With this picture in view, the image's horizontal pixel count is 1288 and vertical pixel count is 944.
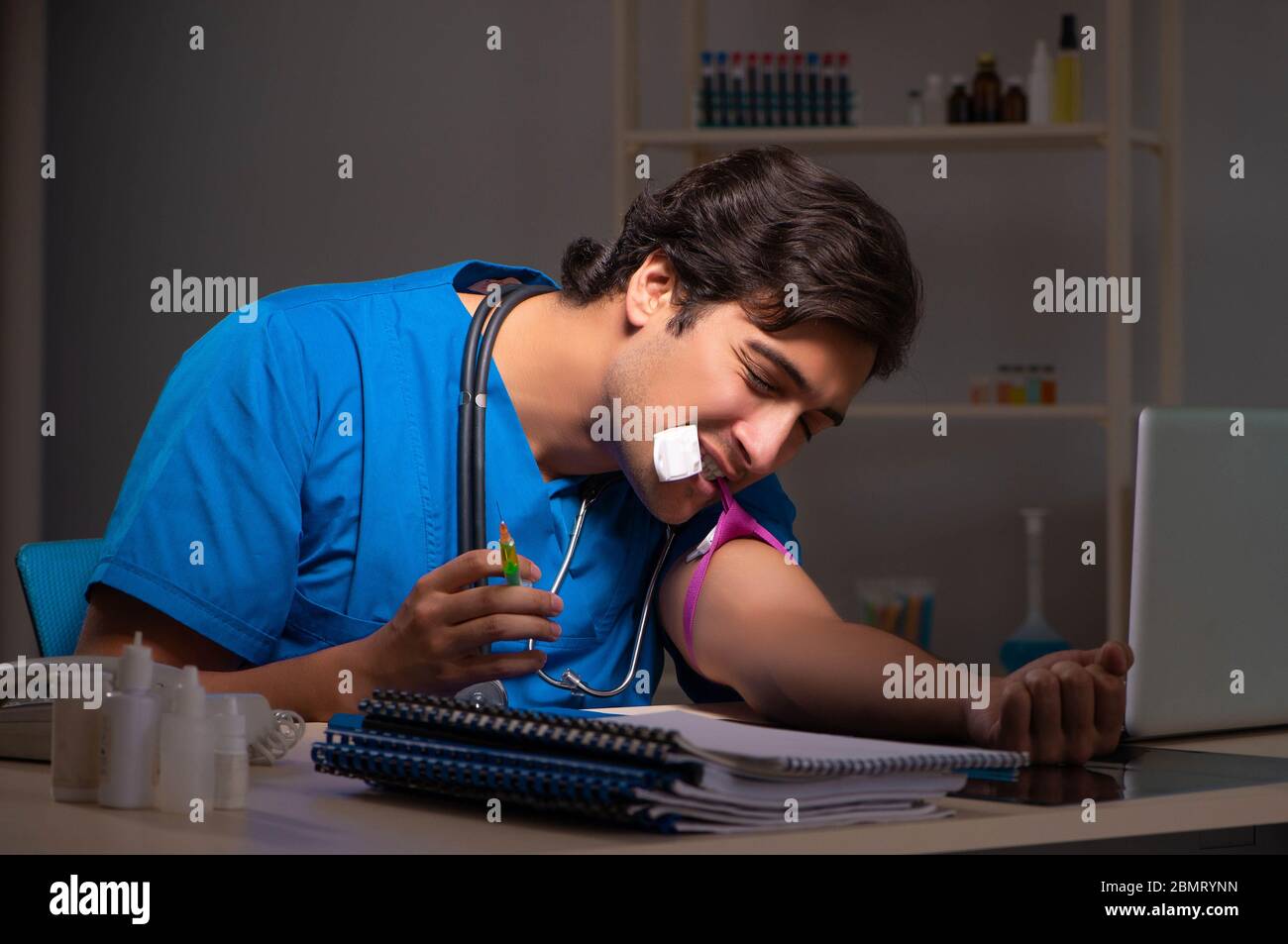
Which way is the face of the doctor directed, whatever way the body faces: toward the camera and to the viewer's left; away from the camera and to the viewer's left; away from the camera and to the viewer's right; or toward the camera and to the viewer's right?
toward the camera and to the viewer's right

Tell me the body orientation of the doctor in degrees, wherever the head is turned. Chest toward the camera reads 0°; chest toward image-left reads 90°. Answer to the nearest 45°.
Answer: approximately 315°

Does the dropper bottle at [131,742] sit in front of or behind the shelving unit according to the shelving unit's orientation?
in front

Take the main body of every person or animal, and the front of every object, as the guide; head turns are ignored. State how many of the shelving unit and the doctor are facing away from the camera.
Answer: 0

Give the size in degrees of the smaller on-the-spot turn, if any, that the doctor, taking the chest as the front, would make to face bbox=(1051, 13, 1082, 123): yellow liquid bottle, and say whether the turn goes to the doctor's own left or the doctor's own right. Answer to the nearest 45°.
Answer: approximately 90° to the doctor's own left

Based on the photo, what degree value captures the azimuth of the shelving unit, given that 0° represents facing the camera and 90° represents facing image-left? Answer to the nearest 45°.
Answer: approximately 0°

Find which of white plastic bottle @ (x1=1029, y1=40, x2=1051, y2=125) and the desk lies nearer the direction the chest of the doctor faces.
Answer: the desk

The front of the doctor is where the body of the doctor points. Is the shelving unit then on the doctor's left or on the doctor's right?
on the doctor's left
